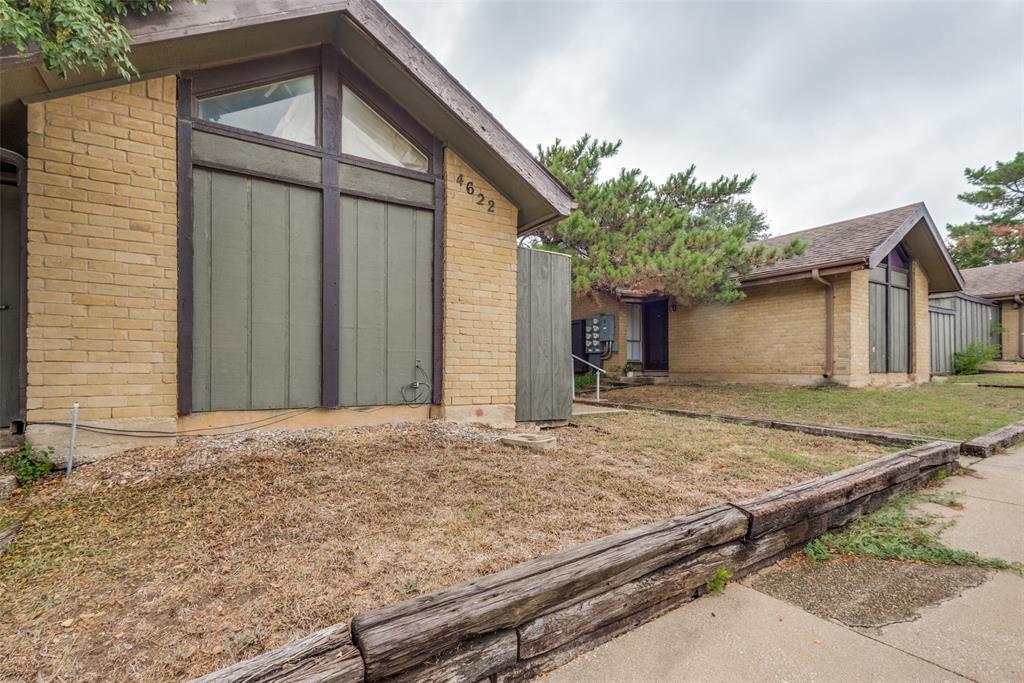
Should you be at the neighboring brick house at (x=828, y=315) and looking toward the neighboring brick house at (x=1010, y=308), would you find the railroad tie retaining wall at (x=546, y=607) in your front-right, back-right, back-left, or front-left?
back-right

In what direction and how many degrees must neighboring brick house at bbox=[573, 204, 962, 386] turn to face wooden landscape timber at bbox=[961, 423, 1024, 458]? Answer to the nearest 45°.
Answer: approximately 45° to its right

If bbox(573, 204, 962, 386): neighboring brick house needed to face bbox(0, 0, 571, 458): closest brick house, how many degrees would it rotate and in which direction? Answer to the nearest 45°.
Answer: approximately 90° to its right

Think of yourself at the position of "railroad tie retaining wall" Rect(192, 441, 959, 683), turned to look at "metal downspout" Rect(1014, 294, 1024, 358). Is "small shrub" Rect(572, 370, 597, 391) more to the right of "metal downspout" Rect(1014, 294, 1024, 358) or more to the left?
left

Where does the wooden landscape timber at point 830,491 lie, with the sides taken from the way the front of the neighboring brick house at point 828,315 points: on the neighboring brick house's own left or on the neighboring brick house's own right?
on the neighboring brick house's own right

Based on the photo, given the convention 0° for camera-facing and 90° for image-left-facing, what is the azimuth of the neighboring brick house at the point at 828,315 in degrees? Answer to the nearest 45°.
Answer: approximately 315°

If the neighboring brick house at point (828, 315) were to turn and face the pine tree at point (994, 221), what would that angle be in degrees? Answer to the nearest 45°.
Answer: approximately 90° to its left

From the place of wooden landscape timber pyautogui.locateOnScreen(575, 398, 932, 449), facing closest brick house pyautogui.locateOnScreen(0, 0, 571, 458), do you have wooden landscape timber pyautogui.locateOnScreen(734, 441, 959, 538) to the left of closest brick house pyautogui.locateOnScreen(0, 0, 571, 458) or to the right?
left

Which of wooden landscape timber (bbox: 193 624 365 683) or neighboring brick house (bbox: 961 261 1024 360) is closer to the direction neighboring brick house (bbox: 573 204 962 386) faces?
the wooden landscape timber

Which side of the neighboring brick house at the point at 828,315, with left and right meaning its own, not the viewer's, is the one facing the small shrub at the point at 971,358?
left
